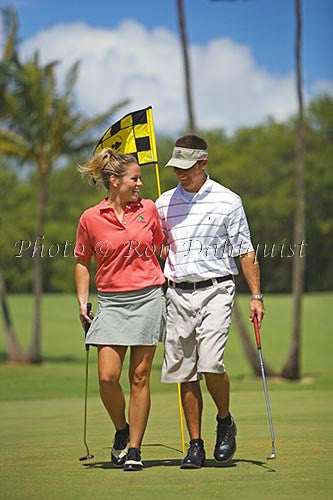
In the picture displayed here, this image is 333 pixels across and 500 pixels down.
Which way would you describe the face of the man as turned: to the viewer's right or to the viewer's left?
to the viewer's left

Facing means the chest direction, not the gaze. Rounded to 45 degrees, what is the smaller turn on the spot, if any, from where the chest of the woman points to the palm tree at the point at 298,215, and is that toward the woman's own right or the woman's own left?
approximately 180°

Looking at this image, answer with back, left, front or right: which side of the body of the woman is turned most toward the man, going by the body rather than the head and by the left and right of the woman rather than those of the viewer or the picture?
left

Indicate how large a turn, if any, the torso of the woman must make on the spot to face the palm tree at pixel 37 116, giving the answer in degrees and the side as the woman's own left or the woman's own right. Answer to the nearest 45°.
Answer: approximately 180°

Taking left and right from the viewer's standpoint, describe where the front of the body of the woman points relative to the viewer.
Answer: facing the viewer

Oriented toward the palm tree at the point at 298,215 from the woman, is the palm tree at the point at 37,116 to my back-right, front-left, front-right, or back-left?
front-left
